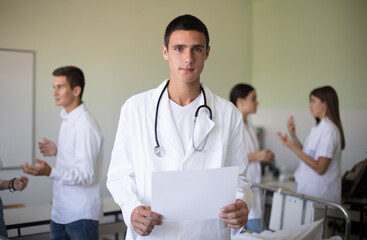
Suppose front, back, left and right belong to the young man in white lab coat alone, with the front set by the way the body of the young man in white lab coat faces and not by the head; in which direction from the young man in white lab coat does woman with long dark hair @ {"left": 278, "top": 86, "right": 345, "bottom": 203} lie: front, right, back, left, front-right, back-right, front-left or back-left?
back-left

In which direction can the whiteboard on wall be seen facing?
toward the camera

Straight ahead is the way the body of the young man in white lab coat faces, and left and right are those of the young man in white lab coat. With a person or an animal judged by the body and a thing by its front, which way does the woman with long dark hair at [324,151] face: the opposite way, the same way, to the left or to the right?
to the right

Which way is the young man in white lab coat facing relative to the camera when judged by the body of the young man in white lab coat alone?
toward the camera

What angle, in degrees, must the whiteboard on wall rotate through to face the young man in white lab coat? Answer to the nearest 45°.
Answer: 0° — it already faces them

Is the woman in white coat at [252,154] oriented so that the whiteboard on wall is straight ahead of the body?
no

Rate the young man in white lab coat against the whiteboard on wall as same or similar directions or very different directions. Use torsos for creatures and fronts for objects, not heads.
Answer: same or similar directions

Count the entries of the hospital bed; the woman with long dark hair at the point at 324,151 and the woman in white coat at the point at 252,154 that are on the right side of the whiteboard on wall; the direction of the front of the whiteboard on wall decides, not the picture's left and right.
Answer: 0

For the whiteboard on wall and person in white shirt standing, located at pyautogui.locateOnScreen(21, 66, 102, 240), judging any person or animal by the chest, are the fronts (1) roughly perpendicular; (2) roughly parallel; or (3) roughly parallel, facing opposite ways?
roughly perpendicular

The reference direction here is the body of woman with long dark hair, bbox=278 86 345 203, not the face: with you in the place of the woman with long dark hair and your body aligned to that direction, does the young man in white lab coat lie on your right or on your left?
on your left

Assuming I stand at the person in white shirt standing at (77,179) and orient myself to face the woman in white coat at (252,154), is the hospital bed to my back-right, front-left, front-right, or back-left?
front-right

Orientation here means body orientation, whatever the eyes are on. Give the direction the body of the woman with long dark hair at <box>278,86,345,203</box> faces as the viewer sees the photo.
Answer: to the viewer's left

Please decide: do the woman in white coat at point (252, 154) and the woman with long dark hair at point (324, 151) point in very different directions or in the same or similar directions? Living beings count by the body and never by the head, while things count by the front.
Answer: very different directions

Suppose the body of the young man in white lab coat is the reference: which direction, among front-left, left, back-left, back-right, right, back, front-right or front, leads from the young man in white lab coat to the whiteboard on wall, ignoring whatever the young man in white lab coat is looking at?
back-right

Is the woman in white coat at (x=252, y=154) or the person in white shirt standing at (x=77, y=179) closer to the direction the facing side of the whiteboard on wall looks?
the person in white shirt standing
